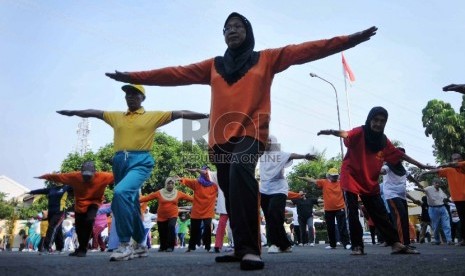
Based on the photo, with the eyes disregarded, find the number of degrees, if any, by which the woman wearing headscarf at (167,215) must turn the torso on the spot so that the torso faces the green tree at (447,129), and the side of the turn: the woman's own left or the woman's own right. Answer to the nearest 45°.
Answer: approximately 135° to the woman's own left

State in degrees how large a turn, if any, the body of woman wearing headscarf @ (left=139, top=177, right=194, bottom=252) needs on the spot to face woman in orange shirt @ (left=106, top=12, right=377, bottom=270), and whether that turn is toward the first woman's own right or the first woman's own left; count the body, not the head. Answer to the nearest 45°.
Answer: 0° — they already face them

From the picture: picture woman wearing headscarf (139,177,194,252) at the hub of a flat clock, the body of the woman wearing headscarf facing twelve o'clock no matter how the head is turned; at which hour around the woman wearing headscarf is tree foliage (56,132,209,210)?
The tree foliage is roughly at 6 o'clock from the woman wearing headscarf.

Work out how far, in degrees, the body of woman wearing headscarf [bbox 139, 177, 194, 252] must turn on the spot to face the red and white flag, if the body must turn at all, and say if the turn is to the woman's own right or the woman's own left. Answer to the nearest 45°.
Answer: approximately 135° to the woman's own left

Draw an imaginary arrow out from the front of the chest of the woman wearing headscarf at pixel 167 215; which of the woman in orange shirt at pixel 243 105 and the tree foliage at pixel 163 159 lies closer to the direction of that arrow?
the woman in orange shirt

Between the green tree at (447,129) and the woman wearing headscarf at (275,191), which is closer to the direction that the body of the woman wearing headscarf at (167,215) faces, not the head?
the woman wearing headscarf

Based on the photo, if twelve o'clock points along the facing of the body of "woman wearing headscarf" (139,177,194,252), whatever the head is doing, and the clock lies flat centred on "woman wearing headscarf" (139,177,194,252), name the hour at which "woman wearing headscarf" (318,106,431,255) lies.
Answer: "woman wearing headscarf" (318,106,431,255) is roughly at 11 o'clock from "woman wearing headscarf" (139,177,194,252).

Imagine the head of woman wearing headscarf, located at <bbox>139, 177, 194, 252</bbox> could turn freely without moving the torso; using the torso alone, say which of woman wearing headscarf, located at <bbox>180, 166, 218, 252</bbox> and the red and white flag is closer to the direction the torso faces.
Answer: the woman wearing headscarf

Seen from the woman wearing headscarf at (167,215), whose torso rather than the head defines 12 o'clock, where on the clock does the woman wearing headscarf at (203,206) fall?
the woman wearing headscarf at (203,206) is roughly at 10 o'clock from the woman wearing headscarf at (167,215).

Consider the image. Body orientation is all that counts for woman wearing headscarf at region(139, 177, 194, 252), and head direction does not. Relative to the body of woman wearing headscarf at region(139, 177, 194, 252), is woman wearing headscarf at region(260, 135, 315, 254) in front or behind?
in front

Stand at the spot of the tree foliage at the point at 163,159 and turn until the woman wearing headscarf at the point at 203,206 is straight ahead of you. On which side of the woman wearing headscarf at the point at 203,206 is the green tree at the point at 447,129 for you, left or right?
left

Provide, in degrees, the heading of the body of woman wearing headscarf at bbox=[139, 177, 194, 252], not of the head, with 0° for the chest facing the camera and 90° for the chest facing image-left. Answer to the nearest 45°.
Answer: approximately 0°
